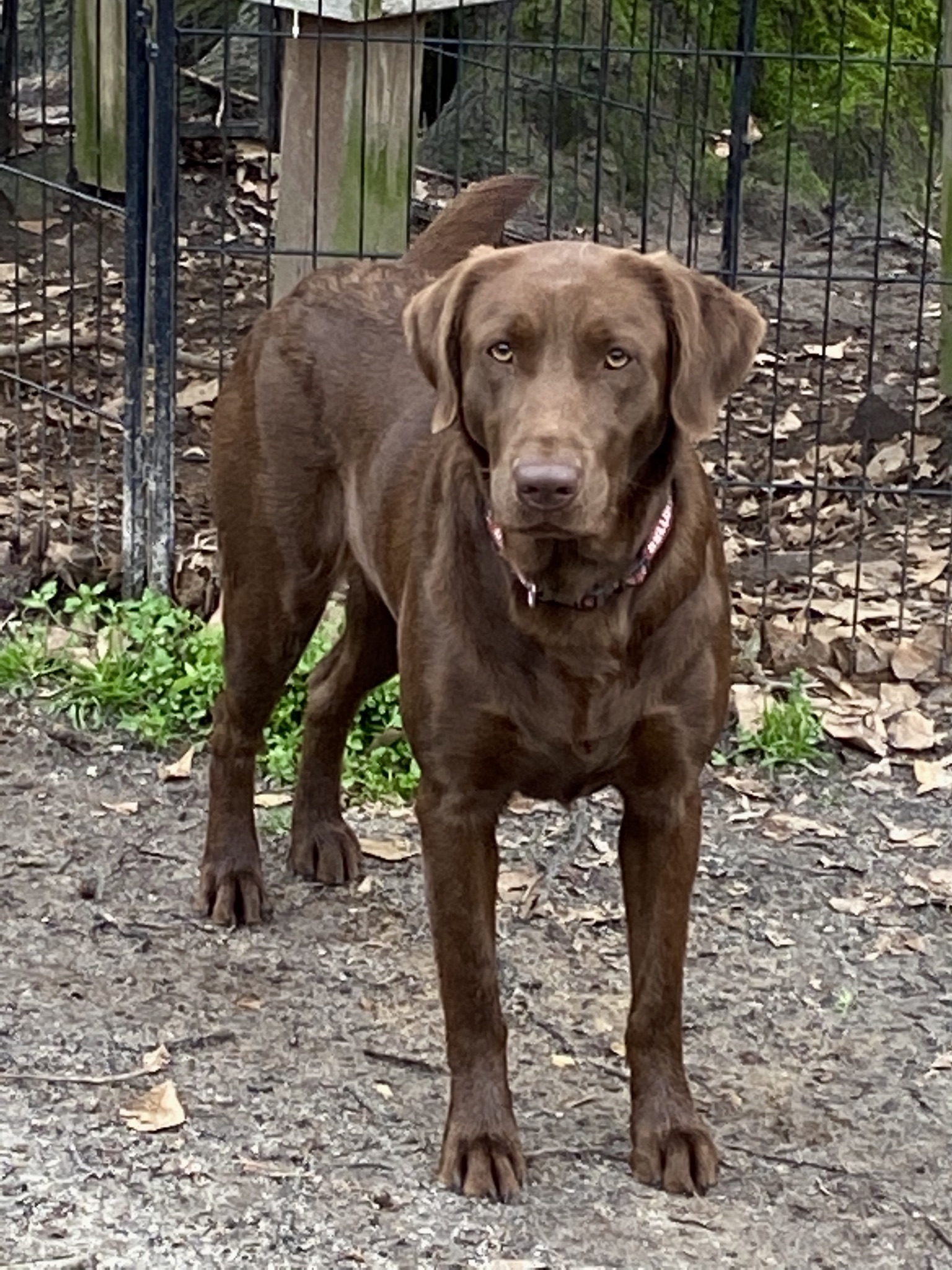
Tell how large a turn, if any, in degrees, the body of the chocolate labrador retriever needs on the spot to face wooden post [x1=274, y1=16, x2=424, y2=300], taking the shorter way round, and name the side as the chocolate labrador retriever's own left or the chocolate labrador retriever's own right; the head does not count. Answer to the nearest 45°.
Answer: approximately 135° to the chocolate labrador retriever's own left

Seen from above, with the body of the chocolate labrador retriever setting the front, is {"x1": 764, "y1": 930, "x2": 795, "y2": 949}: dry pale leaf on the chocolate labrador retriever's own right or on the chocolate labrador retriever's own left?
on the chocolate labrador retriever's own left

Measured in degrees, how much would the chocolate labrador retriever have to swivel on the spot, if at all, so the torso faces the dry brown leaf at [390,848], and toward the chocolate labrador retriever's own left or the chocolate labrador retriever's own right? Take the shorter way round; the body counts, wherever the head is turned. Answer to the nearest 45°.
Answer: approximately 135° to the chocolate labrador retriever's own left

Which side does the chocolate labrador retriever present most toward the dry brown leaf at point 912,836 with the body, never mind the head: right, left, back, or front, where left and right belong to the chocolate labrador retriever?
left

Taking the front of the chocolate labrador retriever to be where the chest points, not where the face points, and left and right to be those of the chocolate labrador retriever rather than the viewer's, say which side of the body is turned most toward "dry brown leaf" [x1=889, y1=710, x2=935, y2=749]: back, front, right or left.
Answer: left

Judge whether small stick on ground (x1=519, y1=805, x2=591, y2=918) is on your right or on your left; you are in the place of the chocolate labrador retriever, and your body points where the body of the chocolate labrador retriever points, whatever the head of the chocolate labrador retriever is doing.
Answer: on your left

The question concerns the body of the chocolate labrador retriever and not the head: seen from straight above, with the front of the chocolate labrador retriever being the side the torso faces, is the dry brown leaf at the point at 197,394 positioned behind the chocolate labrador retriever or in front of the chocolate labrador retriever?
behind

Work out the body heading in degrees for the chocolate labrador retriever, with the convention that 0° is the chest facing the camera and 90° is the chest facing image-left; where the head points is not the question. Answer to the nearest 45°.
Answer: approximately 315°

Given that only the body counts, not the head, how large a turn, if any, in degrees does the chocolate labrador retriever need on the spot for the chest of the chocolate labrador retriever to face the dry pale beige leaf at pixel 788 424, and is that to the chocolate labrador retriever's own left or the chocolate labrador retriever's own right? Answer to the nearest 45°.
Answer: approximately 135° to the chocolate labrador retriever's own left

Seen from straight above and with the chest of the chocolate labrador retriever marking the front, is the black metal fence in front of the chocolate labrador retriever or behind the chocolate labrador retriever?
behind

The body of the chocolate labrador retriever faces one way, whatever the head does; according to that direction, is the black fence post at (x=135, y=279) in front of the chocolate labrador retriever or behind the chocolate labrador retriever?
behind

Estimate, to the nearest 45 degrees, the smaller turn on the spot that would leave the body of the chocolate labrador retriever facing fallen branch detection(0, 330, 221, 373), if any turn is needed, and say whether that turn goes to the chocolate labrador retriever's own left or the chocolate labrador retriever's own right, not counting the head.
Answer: approximately 135° to the chocolate labrador retriever's own left

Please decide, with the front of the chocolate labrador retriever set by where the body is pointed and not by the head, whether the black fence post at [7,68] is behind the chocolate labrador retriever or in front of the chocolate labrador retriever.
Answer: behind
